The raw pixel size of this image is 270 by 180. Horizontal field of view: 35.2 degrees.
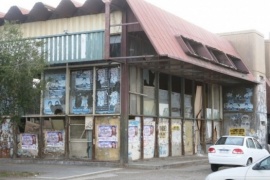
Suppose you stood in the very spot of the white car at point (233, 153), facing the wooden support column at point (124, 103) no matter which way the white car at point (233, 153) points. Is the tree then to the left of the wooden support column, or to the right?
left

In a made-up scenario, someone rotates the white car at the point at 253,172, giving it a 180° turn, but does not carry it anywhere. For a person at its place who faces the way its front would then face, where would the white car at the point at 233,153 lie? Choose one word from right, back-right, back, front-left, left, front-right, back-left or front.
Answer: left

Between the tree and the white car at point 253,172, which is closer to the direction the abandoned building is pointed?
the white car

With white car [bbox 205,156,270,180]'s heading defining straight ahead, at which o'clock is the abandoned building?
The abandoned building is roughly at 2 o'clock from the white car.

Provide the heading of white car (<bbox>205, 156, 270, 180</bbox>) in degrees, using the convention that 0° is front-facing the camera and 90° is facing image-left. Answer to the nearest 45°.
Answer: approximately 90°

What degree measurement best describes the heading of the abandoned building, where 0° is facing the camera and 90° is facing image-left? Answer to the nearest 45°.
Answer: approximately 315°

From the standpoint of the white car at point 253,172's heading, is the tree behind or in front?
in front

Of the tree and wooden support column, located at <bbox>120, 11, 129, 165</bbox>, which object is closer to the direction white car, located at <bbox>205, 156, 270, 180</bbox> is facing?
the tree

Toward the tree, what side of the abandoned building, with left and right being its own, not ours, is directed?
right
